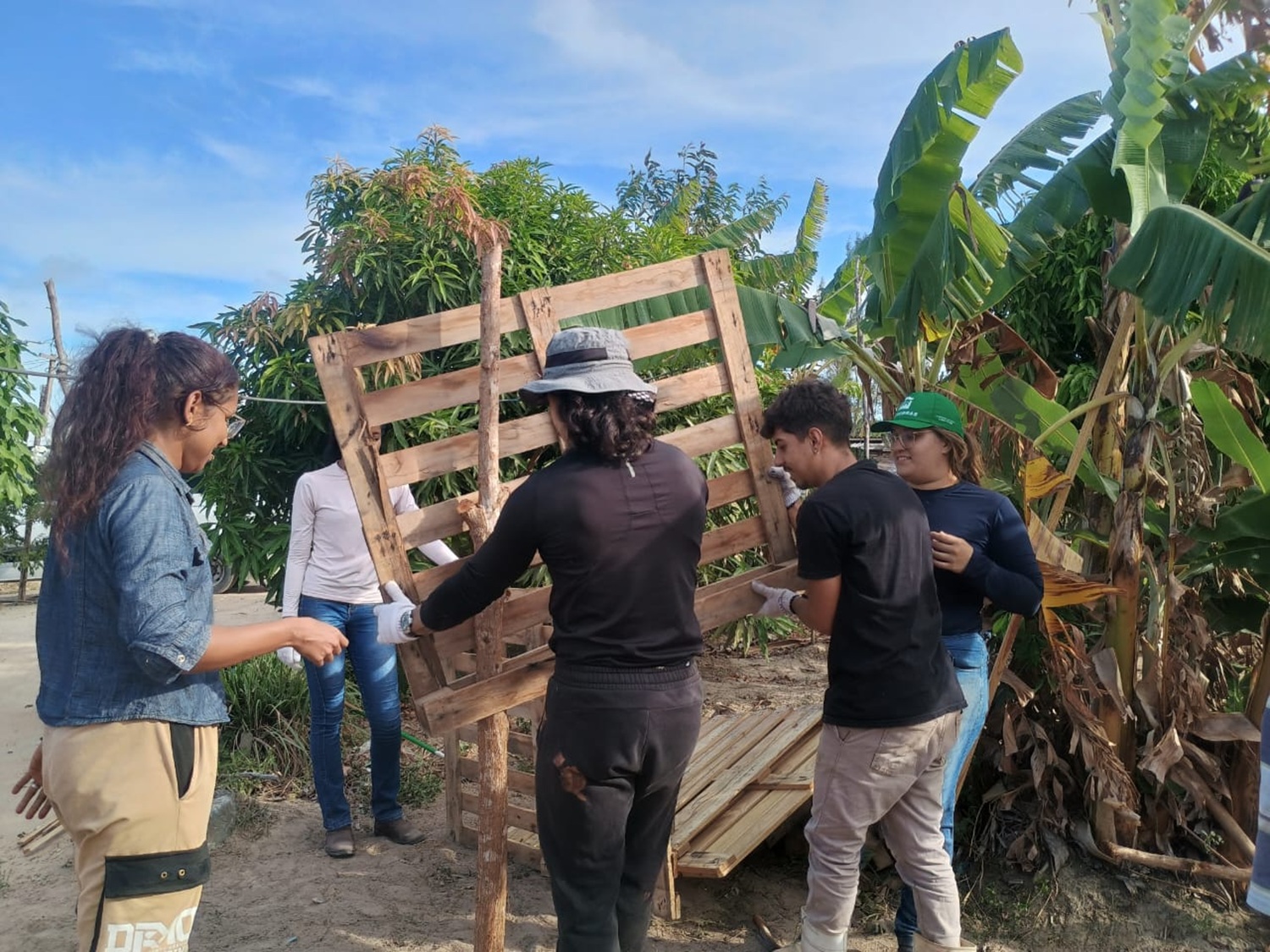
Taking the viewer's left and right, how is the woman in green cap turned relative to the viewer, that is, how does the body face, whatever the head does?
facing the viewer and to the left of the viewer

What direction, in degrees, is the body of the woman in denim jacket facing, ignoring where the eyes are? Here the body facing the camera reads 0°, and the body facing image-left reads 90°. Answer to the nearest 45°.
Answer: approximately 270°

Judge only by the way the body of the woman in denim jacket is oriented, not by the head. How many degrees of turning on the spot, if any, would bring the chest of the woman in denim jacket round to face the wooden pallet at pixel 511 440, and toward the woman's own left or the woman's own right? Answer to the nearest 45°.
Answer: approximately 45° to the woman's own left

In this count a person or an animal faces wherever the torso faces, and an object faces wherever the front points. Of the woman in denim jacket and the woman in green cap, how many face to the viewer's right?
1

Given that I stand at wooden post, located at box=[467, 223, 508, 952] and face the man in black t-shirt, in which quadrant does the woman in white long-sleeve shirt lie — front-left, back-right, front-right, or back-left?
back-left

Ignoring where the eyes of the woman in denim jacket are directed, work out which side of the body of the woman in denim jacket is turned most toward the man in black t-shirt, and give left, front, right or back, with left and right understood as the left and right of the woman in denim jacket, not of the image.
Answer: front

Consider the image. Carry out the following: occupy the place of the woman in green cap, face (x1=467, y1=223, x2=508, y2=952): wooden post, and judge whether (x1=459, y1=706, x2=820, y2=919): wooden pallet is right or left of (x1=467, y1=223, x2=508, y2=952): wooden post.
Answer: right

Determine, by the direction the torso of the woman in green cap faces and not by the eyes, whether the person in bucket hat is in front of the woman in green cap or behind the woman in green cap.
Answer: in front

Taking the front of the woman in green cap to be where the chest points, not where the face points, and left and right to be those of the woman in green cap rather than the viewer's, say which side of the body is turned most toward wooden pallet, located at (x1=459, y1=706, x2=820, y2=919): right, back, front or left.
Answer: right

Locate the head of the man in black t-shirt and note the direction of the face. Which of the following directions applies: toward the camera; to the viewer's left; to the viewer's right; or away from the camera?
to the viewer's left

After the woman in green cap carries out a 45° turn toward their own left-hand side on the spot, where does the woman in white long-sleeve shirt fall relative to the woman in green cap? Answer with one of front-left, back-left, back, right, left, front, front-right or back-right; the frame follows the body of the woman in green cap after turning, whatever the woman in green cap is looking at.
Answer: right

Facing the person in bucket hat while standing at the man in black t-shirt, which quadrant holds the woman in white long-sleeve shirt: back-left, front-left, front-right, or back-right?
front-right

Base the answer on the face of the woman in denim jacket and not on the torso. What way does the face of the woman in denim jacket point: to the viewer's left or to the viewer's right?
to the viewer's right
